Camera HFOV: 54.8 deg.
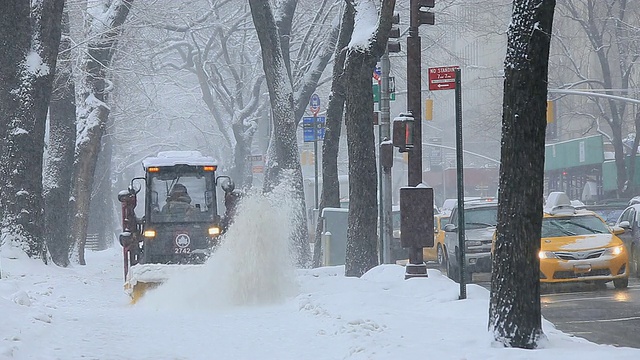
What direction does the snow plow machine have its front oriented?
toward the camera

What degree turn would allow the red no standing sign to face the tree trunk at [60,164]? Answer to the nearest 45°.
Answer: approximately 135° to its right

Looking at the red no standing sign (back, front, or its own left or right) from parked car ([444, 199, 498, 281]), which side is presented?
back

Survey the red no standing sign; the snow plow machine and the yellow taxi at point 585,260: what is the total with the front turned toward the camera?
3

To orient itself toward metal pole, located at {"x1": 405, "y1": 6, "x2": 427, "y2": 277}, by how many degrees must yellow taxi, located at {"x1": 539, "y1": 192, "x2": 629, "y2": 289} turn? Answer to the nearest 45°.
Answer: approximately 45° to its right

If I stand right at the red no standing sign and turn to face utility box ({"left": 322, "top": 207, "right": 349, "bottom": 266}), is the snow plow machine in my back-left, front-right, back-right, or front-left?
front-left

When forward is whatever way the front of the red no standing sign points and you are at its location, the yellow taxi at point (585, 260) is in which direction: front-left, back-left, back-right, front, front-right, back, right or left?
back-left

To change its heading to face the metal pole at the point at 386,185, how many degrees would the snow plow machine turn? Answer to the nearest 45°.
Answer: approximately 90° to its left

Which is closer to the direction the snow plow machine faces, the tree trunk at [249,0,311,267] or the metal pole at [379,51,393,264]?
the metal pole

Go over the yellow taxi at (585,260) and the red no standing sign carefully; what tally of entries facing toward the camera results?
2

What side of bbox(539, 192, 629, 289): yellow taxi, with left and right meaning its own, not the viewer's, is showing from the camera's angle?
front
